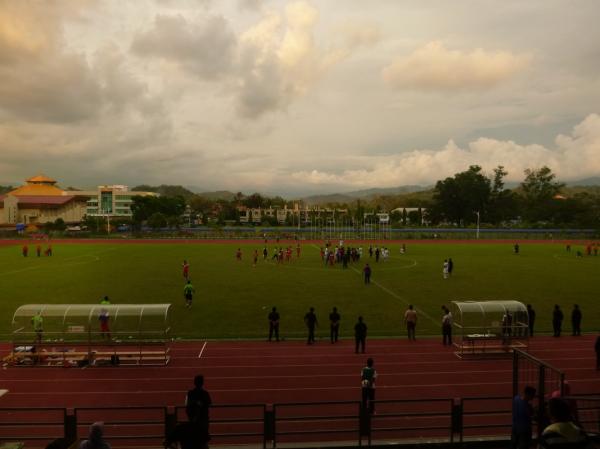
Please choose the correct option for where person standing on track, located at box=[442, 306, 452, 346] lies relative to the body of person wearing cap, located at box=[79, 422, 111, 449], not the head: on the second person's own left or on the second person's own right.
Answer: on the second person's own right

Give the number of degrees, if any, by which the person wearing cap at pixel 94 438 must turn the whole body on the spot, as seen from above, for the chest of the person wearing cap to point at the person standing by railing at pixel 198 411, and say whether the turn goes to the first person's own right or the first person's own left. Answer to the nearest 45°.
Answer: approximately 90° to the first person's own right

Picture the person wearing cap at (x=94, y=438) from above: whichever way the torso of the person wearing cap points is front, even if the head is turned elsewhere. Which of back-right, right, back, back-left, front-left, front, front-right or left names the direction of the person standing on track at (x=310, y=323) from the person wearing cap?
front-right

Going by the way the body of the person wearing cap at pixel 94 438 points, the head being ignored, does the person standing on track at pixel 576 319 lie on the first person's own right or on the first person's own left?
on the first person's own right

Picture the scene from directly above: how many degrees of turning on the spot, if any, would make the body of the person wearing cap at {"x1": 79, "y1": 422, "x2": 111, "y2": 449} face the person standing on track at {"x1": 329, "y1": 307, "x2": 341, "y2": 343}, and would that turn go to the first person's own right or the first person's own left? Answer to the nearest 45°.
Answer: approximately 45° to the first person's own right

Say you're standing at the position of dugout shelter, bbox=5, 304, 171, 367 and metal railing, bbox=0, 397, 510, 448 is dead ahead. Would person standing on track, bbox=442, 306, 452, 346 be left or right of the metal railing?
left

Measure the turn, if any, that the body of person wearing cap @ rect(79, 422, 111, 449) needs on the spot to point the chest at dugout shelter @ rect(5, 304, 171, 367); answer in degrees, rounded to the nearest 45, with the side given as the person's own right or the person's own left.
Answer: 0° — they already face it

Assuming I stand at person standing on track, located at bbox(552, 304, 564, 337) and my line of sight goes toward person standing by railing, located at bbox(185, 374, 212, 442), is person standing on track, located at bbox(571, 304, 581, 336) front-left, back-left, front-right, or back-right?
back-left

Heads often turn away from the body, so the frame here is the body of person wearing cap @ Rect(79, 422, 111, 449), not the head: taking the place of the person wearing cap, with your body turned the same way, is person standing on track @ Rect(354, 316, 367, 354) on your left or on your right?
on your right

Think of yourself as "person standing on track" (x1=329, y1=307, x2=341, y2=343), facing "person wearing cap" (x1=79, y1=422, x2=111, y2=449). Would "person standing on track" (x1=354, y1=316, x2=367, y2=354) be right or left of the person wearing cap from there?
left

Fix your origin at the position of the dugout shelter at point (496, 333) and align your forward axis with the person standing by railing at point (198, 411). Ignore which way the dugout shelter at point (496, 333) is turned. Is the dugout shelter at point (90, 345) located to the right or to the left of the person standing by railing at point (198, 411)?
right

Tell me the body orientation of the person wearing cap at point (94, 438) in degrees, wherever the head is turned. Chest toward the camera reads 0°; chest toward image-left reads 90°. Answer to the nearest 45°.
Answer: approximately 180°
